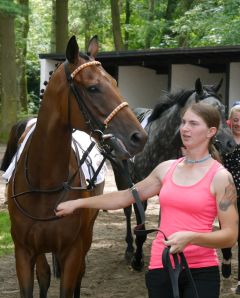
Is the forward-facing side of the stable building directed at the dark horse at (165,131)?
yes

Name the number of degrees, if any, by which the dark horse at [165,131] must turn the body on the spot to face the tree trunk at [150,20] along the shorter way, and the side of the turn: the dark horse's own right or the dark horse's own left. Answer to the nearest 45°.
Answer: approximately 135° to the dark horse's own left

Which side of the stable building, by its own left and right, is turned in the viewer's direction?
front

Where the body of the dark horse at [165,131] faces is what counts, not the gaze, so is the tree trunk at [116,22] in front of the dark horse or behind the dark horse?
behind

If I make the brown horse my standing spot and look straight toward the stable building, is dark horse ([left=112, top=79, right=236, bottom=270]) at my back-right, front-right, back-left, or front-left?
front-right

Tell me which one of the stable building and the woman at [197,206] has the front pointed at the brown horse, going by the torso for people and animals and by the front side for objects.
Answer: the stable building

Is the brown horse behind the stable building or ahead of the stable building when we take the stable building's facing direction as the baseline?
ahead

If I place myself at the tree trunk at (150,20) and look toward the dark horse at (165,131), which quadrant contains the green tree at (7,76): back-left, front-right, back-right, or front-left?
front-right

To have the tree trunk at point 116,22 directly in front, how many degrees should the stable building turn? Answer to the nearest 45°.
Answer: approximately 180°

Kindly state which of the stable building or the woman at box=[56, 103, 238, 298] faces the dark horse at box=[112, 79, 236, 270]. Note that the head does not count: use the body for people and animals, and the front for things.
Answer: the stable building

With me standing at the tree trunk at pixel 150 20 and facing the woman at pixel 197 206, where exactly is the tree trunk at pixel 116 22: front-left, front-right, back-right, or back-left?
front-right

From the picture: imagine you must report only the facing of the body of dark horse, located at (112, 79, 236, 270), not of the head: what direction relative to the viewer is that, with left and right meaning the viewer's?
facing the viewer and to the right of the viewer

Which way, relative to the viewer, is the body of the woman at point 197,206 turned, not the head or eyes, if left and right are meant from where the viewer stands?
facing the viewer and to the left of the viewer

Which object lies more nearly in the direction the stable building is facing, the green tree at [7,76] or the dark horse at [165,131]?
the dark horse

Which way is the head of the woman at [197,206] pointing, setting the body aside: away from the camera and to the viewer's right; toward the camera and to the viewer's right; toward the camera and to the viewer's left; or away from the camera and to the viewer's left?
toward the camera and to the viewer's left

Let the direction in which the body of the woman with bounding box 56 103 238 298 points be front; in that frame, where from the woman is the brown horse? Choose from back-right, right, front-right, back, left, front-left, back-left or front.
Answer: right

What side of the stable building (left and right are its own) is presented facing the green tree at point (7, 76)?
right

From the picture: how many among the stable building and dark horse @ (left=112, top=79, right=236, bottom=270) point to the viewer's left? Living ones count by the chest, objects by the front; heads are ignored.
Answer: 0
